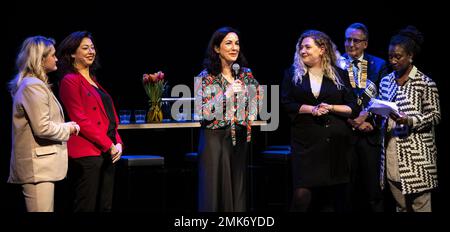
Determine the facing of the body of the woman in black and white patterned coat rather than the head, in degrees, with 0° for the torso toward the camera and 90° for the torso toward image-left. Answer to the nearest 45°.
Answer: approximately 45°

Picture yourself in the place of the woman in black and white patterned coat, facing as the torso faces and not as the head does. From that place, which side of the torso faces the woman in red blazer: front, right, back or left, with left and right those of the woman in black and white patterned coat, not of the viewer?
front

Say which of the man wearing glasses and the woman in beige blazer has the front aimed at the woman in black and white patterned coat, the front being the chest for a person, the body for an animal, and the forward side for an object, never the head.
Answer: the woman in beige blazer

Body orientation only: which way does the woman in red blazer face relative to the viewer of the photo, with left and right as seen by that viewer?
facing the viewer and to the right of the viewer

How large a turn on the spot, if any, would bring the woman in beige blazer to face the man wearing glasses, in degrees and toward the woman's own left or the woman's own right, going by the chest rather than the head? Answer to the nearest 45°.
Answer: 0° — they already face them

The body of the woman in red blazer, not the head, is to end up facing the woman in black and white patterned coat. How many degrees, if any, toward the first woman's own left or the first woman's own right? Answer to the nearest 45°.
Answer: approximately 45° to the first woman's own left

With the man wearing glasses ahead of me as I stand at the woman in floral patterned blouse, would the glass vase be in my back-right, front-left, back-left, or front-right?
back-left

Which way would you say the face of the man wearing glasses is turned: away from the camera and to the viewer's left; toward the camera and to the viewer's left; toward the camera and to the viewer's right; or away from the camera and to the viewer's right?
toward the camera and to the viewer's left

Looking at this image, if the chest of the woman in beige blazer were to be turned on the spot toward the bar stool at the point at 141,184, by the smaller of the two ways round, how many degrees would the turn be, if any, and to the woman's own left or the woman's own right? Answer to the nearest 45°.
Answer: approximately 45° to the woman's own left

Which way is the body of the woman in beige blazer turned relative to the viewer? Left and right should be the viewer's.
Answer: facing to the right of the viewer

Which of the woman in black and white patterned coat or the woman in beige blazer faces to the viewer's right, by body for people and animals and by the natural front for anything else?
the woman in beige blazer

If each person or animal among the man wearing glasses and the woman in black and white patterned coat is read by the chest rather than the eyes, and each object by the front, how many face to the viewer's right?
0

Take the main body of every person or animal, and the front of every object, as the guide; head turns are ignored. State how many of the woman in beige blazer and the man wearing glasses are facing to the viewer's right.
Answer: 1

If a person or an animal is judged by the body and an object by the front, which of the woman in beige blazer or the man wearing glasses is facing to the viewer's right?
the woman in beige blazer

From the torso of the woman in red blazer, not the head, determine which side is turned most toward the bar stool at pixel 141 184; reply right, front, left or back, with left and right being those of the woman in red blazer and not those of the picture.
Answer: left
